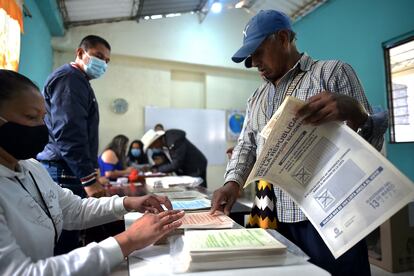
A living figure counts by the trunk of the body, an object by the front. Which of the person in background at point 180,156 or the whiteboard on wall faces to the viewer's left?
the person in background

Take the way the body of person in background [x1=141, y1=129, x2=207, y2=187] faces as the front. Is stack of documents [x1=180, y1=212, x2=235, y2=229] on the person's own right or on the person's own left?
on the person's own left

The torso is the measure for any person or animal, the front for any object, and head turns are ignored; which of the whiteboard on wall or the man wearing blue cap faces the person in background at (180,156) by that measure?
the whiteboard on wall

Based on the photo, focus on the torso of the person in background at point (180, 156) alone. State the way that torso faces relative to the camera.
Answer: to the viewer's left

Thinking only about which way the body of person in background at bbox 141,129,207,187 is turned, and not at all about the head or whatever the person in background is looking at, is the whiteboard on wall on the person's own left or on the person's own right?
on the person's own right

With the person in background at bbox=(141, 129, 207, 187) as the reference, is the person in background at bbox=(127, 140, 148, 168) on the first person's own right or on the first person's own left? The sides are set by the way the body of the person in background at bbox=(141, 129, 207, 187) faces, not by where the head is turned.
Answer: on the first person's own right

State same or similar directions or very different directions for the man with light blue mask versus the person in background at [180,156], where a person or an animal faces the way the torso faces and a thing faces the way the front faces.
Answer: very different directions

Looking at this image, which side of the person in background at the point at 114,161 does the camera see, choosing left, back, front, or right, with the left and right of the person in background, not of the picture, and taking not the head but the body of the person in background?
right

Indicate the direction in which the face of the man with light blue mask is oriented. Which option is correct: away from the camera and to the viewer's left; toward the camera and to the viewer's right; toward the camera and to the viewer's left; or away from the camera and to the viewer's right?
toward the camera and to the viewer's right

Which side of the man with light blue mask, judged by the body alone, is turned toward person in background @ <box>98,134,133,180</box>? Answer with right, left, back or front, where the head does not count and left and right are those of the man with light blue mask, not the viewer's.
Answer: left

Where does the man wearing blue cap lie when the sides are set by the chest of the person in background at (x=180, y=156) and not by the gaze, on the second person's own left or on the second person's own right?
on the second person's own left

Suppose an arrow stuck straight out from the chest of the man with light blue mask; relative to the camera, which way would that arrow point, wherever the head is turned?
to the viewer's right
